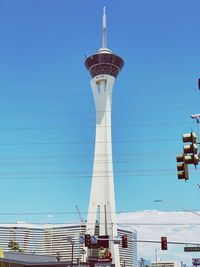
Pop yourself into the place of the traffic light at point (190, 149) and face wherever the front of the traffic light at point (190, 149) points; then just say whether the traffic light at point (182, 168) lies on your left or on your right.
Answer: on your right

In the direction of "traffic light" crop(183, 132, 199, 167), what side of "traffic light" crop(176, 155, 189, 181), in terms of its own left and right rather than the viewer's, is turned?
left

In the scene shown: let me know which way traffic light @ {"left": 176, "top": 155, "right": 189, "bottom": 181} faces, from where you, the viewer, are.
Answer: facing to the left of the viewer

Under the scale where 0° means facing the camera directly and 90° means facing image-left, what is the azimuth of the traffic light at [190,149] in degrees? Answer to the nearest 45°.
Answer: approximately 90°
